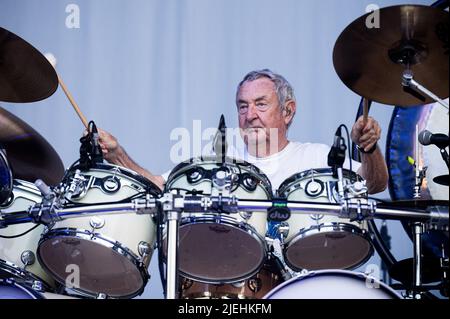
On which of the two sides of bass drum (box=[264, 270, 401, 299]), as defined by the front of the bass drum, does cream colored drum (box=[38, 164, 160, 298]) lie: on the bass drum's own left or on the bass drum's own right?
on the bass drum's own right

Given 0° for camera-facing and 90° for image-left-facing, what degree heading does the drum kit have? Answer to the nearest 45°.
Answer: approximately 0°

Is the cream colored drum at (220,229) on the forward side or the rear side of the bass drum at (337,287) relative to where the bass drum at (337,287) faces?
on the rear side

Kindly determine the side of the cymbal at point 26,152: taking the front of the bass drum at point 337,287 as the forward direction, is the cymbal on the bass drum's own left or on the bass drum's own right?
on the bass drum's own right

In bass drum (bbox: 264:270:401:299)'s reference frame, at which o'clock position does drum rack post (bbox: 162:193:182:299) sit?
The drum rack post is roughly at 3 o'clock from the bass drum.

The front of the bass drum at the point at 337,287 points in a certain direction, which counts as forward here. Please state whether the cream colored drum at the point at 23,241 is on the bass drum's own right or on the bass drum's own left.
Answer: on the bass drum's own right

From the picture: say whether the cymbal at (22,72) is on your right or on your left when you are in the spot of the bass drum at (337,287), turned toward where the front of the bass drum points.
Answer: on your right

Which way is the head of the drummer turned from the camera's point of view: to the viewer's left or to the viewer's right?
to the viewer's left
